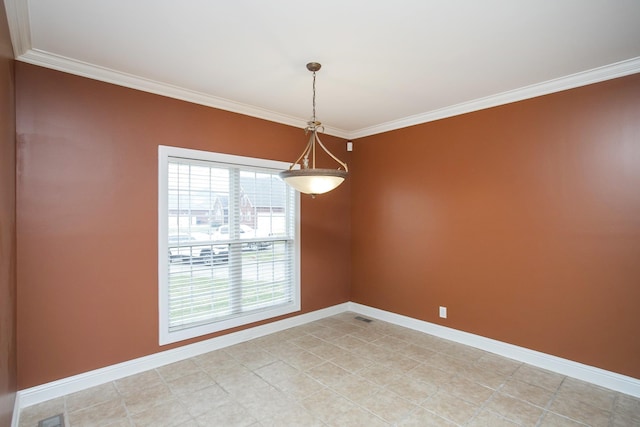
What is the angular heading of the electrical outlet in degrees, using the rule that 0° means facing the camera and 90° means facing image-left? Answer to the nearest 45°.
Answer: approximately 45°
